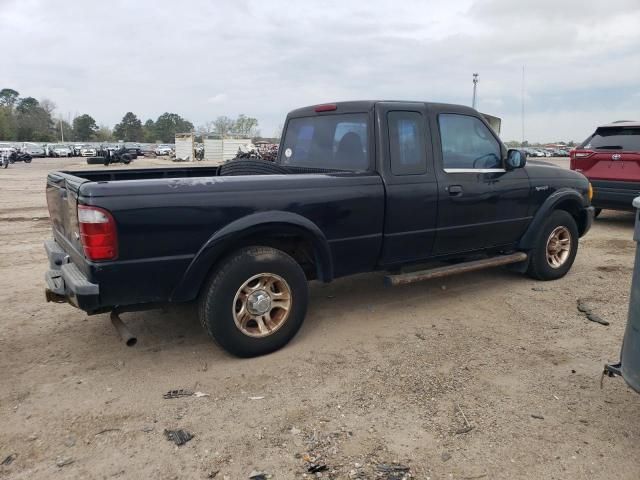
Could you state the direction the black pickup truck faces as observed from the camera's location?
facing away from the viewer and to the right of the viewer

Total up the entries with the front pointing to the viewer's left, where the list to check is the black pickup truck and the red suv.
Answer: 0

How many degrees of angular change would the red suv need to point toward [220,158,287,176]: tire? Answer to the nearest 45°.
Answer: approximately 135° to its left

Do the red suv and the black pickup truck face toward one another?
no

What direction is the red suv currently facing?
away from the camera

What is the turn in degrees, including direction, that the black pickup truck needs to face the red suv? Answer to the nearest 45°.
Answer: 0° — it already faces it

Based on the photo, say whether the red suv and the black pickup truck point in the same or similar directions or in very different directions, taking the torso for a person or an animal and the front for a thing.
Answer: same or similar directions

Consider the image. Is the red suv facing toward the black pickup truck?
no
